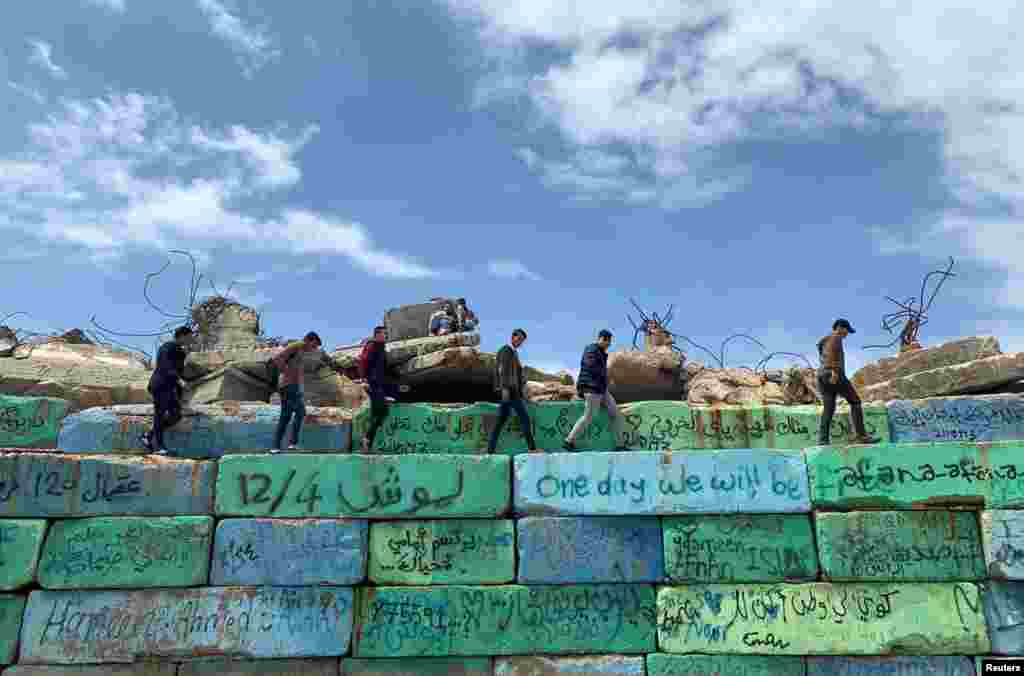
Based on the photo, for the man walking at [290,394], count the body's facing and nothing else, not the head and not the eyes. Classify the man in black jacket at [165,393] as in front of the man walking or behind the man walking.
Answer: behind

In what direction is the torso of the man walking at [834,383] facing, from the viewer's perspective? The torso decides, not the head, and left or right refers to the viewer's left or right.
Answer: facing to the right of the viewer

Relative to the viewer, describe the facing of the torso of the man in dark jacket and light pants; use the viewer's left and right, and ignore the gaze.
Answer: facing to the right of the viewer

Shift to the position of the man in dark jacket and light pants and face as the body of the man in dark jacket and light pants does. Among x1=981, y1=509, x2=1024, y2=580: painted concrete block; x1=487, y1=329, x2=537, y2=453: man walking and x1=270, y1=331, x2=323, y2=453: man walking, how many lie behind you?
2

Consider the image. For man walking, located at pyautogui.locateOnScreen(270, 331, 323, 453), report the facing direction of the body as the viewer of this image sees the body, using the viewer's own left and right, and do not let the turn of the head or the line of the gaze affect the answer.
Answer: facing to the right of the viewer

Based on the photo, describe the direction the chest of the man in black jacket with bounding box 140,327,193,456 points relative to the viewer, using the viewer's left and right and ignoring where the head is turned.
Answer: facing to the right of the viewer
